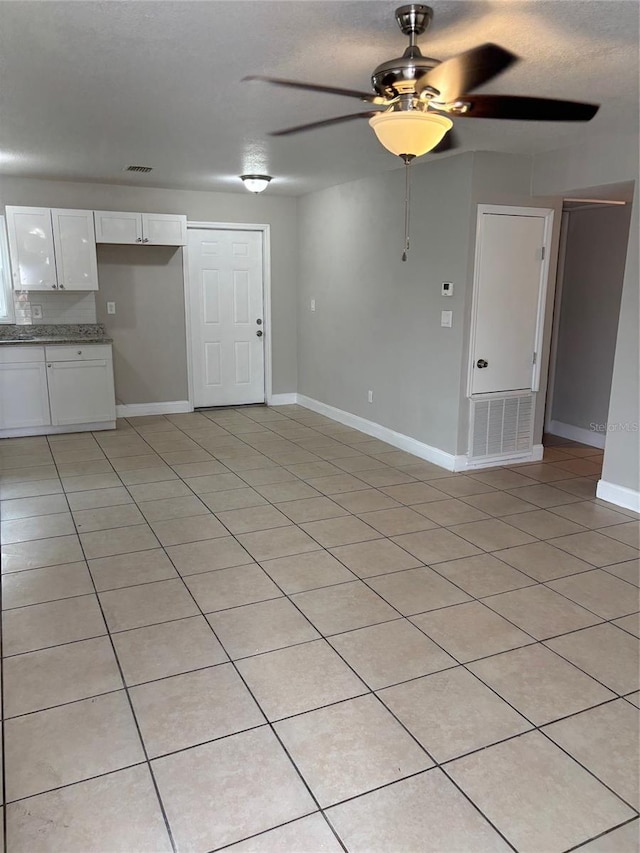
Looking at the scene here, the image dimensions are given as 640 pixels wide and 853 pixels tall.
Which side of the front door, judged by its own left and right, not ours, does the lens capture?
front

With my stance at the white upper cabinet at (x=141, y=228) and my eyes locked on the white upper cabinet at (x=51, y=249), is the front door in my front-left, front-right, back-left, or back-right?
back-right

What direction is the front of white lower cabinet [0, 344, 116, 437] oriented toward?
toward the camera

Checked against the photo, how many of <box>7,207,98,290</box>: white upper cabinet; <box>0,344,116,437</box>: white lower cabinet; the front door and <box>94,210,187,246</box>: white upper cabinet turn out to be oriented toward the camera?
4

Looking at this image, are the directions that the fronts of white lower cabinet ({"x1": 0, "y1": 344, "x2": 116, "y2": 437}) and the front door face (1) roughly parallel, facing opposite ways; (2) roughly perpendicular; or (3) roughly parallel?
roughly parallel

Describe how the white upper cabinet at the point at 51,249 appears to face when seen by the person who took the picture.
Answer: facing the viewer

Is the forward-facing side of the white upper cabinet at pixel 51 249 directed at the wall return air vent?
no

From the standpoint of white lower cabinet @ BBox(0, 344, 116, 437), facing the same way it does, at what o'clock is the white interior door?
The white interior door is roughly at 10 o'clock from the white lower cabinet.

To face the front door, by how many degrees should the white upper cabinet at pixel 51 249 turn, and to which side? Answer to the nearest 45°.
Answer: approximately 90° to its left

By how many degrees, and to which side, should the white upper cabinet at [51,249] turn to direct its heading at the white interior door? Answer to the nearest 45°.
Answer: approximately 45° to its left

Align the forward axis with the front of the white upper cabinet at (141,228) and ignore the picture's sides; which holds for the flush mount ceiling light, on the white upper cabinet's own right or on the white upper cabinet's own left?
on the white upper cabinet's own left

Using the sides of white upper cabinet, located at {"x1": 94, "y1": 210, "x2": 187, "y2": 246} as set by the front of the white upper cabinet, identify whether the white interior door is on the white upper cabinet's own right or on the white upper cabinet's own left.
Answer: on the white upper cabinet's own left

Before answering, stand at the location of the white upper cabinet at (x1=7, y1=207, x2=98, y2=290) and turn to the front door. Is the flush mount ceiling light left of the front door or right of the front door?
right

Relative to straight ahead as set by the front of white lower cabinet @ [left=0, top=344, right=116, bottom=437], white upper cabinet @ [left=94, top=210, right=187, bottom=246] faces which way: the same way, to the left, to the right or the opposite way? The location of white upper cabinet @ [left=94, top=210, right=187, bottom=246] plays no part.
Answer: the same way

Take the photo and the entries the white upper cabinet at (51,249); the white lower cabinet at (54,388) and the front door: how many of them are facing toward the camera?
3

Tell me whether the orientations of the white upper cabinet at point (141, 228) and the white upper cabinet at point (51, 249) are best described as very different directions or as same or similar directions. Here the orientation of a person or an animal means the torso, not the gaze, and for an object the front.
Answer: same or similar directions

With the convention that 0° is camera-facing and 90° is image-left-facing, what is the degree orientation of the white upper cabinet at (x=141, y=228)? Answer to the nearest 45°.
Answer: approximately 0°

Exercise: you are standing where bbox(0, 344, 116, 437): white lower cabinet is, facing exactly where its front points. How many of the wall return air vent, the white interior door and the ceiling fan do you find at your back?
0
